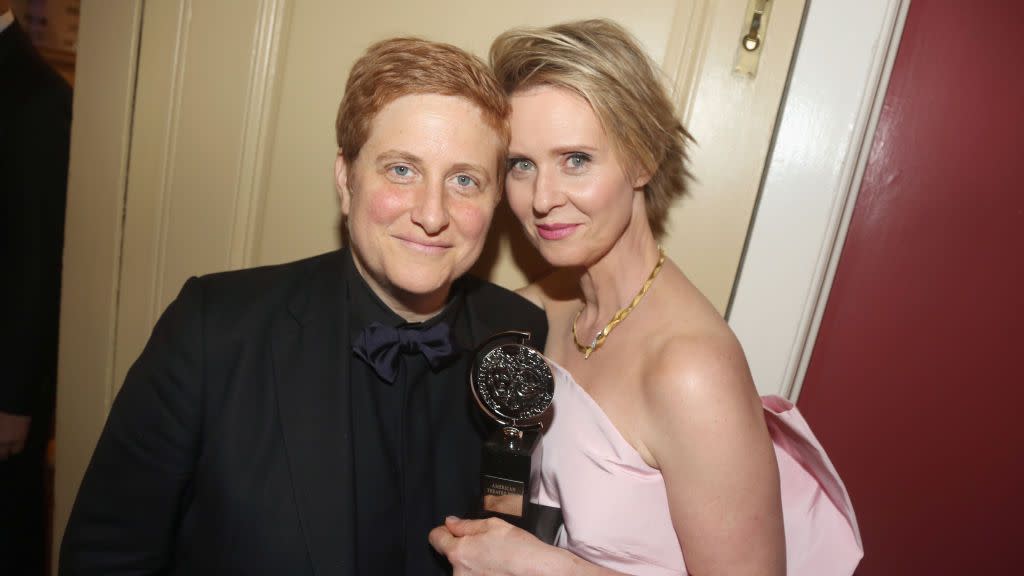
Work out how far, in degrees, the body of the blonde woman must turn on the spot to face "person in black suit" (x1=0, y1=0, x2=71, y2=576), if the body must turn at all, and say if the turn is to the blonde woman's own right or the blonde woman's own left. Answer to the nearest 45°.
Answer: approximately 45° to the blonde woman's own right

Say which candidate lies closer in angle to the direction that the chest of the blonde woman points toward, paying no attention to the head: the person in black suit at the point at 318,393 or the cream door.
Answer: the person in black suit

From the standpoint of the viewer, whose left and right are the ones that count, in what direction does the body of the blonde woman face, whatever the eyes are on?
facing the viewer and to the left of the viewer

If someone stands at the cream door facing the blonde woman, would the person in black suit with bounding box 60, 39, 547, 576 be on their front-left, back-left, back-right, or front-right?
front-right

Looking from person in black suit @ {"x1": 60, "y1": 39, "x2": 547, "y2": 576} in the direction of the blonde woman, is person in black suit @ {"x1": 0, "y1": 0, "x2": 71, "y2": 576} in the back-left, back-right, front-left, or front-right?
back-left
